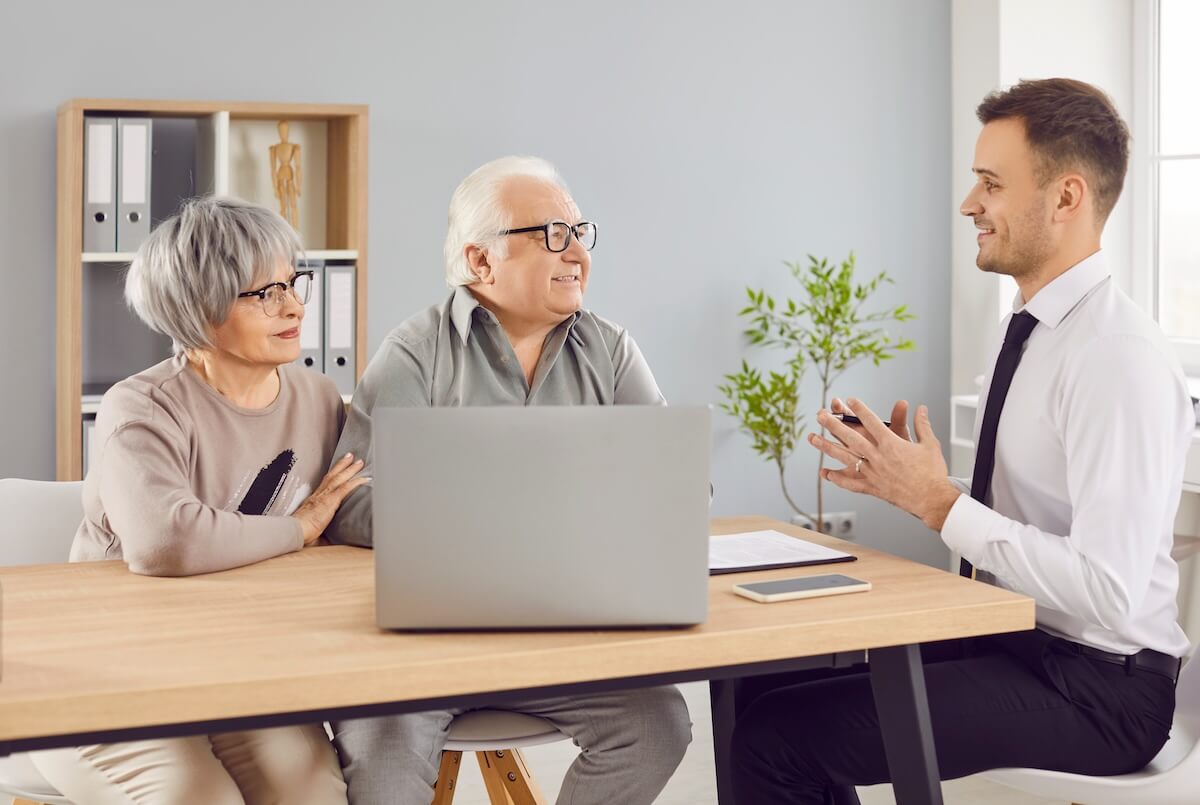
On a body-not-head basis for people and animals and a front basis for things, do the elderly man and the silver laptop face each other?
yes

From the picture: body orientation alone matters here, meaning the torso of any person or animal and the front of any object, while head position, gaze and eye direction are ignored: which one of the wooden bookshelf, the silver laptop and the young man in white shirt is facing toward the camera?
the wooden bookshelf

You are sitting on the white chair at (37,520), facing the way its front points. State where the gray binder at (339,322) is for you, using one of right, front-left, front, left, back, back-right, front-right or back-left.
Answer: left

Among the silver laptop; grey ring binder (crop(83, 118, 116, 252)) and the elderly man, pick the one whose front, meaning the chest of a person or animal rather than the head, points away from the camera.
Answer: the silver laptop

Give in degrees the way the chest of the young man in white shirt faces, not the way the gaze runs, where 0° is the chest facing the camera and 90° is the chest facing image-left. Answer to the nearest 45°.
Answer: approximately 90°

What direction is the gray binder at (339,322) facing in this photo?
toward the camera

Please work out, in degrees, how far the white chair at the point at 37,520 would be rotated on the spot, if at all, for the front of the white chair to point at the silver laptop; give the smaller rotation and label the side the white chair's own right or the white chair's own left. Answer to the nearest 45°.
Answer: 0° — it already faces it

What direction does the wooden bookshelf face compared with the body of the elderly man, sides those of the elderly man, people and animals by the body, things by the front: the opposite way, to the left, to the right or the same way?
the same way

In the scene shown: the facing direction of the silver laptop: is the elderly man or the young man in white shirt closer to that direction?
the elderly man

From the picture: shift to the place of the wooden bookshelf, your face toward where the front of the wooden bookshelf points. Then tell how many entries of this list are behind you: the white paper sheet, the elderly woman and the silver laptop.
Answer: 0

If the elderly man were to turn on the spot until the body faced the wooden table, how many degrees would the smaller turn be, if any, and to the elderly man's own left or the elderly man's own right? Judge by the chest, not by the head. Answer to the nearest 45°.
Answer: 0° — they already face it

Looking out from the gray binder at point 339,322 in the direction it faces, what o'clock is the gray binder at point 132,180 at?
the gray binder at point 132,180 is roughly at 3 o'clock from the gray binder at point 339,322.

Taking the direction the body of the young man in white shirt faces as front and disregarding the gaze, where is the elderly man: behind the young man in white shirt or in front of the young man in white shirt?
in front

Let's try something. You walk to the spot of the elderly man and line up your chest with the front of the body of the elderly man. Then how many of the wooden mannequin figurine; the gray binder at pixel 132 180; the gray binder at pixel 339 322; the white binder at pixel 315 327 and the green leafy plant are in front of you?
0

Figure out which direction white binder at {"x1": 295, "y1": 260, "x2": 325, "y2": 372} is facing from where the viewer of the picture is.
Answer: facing the viewer

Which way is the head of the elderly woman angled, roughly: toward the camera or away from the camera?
toward the camera

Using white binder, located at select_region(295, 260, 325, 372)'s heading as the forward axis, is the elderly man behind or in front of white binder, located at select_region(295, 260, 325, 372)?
in front

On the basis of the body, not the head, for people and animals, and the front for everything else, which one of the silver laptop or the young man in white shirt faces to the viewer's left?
the young man in white shirt

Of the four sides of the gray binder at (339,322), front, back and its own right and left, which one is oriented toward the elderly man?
front
